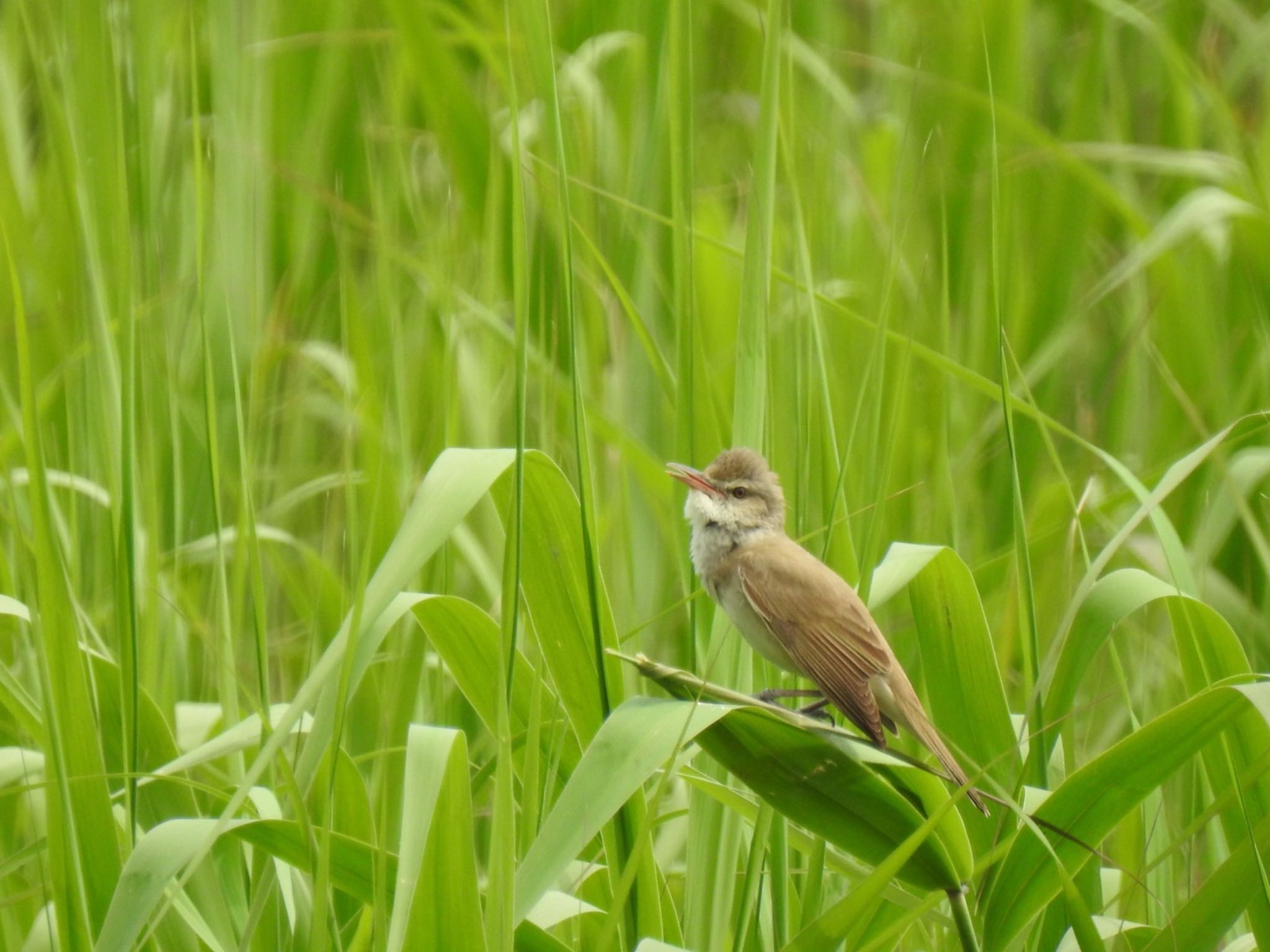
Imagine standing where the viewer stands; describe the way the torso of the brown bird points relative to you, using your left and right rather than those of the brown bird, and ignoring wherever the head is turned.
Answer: facing to the left of the viewer
